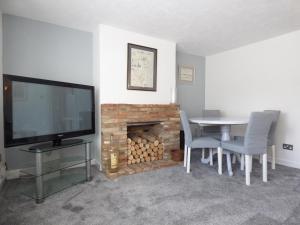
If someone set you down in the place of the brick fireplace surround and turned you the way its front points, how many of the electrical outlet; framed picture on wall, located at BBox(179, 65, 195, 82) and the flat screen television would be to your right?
1

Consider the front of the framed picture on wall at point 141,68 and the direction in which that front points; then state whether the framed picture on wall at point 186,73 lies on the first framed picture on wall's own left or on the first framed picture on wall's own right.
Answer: on the first framed picture on wall's own left

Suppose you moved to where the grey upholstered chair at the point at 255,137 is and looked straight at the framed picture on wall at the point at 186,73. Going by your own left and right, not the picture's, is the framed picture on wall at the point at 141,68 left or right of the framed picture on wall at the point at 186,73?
left

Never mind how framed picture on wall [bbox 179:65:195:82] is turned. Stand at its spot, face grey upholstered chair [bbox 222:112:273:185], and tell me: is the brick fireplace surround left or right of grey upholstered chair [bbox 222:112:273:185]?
right

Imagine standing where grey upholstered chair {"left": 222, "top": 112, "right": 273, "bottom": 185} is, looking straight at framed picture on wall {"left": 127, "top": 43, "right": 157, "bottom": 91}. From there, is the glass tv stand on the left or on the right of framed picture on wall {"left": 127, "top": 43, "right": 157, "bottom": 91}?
left

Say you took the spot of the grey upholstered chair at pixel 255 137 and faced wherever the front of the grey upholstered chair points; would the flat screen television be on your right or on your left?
on your left

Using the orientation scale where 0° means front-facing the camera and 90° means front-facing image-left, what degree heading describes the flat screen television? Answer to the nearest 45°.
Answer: approximately 315°

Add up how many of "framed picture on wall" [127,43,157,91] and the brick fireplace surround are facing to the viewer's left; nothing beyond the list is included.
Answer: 0

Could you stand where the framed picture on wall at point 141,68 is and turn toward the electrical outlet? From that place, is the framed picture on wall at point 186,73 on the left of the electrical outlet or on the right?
left

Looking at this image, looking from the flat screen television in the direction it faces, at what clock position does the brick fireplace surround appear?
The brick fireplace surround is roughly at 10 o'clock from the flat screen television.

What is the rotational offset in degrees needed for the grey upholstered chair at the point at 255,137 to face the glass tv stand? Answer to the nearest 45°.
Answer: approximately 90° to its left

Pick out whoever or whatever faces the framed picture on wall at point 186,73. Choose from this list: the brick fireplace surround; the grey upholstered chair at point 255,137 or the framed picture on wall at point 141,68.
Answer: the grey upholstered chair

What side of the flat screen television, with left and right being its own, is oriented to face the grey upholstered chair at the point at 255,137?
front
